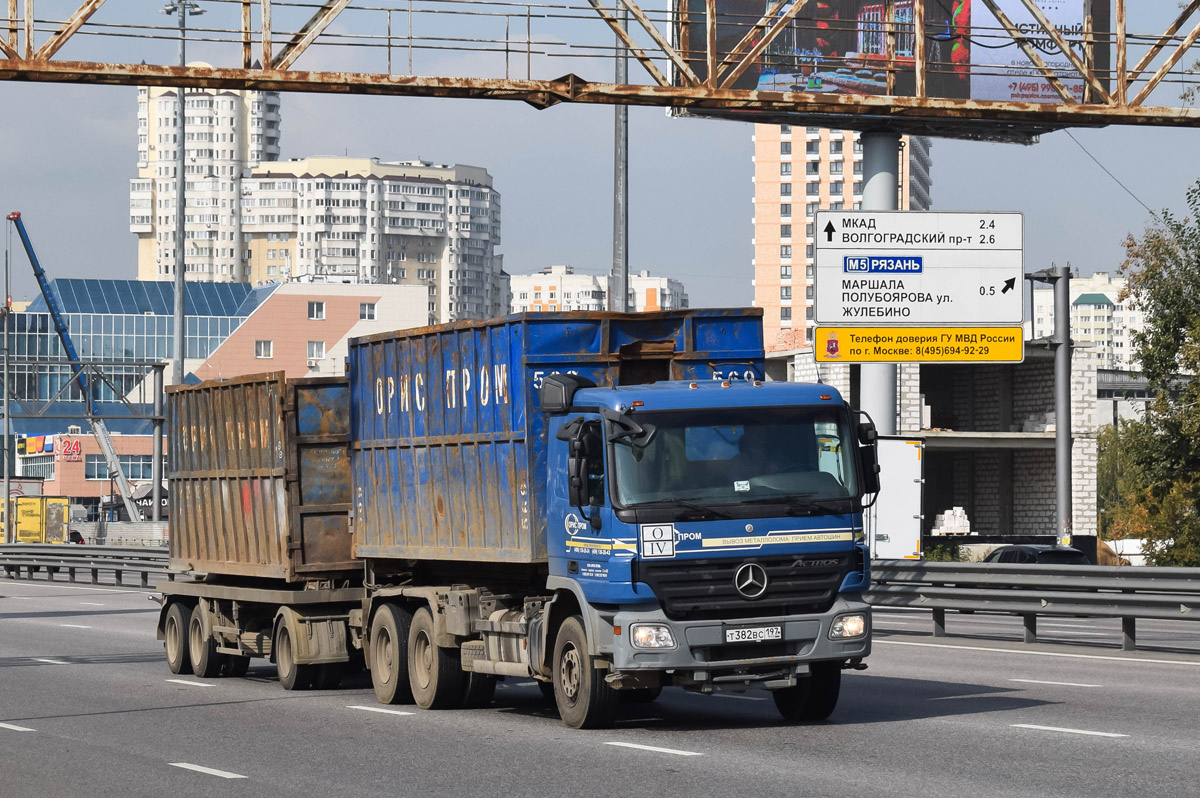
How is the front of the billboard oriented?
toward the camera

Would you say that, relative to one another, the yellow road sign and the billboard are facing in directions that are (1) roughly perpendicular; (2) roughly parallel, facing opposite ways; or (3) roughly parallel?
roughly parallel

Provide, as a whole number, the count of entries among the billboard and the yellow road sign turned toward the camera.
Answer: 2

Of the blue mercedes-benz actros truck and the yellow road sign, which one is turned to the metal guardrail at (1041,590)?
the yellow road sign

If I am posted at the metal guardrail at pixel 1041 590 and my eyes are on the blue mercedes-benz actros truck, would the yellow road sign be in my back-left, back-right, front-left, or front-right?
back-right

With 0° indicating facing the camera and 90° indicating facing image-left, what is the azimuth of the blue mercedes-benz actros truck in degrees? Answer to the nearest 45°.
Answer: approximately 315°

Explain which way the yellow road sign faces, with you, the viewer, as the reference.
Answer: facing the viewer

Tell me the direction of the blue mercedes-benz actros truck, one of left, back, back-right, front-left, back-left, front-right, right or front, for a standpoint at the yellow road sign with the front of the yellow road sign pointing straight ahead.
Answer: front

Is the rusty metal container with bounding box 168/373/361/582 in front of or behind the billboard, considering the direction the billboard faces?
in front

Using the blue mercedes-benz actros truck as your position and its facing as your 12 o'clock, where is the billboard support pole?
The billboard support pole is roughly at 8 o'clock from the blue mercedes-benz actros truck.

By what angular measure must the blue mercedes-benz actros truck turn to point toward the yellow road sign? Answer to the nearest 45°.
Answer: approximately 135° to its left
